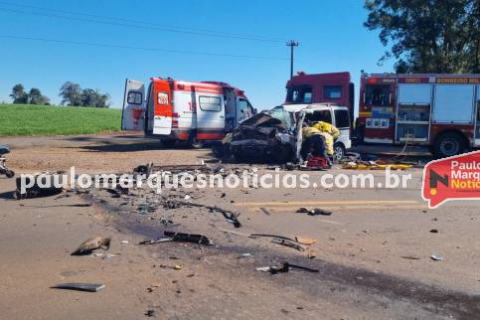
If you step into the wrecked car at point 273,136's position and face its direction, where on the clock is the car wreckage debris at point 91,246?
The car wreckage debris is roughly at 11 o'clock from the wrecked car.

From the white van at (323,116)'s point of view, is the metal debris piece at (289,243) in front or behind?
in front

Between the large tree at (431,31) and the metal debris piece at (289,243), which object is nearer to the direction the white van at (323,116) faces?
the metal debris piece

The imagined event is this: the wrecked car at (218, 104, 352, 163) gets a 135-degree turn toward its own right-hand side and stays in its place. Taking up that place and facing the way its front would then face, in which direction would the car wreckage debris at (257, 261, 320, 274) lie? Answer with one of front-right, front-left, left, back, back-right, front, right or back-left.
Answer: back

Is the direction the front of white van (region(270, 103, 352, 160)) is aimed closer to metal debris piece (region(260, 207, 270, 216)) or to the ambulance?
the metal debris piece

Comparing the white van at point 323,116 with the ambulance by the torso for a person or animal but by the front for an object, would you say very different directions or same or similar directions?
very different directions

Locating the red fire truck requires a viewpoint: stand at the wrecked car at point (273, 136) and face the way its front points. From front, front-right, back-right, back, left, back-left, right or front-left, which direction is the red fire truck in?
back

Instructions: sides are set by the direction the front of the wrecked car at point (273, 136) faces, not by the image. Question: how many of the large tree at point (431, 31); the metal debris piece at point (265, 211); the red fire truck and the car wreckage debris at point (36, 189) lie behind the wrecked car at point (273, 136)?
2

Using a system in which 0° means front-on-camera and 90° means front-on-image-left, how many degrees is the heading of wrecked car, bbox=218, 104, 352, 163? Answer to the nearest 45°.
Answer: approximately 45°

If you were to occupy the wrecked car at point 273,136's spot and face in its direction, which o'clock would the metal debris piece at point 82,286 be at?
The metal debris piece is roughly at 11 o'clock from the wrecked car.

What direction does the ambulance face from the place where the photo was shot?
facing away from the viewer and to the right of the viewer

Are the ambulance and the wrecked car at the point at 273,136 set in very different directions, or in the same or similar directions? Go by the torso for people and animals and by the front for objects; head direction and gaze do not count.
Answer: very different directions

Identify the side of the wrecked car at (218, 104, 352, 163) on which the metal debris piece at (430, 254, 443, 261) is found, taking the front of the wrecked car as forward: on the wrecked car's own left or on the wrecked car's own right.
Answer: on the wrecked car's own left

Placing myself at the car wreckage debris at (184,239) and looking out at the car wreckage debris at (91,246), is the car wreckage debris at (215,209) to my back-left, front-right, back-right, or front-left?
back-right
